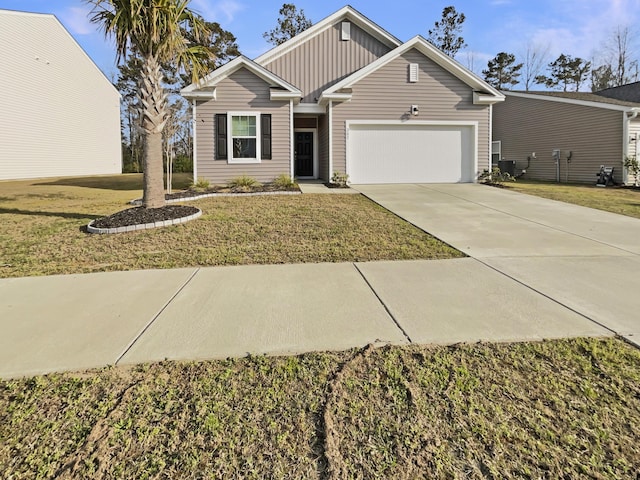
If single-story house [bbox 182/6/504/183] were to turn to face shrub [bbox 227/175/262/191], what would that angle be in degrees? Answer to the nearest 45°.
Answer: approximately 45° to its right

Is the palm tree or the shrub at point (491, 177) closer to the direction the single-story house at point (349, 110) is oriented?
the palm tree

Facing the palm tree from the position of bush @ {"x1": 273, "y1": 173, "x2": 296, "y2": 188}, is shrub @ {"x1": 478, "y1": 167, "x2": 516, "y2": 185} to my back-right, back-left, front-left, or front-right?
back-left

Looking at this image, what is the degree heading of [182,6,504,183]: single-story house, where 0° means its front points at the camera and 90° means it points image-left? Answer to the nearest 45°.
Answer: approximately 0°

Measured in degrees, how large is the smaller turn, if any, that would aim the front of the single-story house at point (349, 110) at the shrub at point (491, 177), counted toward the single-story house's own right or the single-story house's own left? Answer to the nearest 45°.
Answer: approximately 90° to the single-story house's own left

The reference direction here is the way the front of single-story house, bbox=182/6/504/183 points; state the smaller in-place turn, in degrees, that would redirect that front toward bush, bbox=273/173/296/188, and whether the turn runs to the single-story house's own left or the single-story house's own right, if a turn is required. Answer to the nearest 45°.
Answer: approximately 45° to the single-story house's own right
